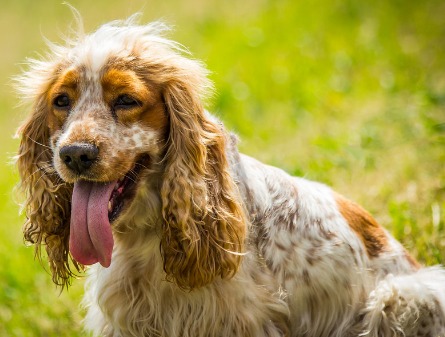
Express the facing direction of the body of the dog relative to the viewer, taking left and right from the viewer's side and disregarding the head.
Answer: facing the viewer and to the left of the viewer
